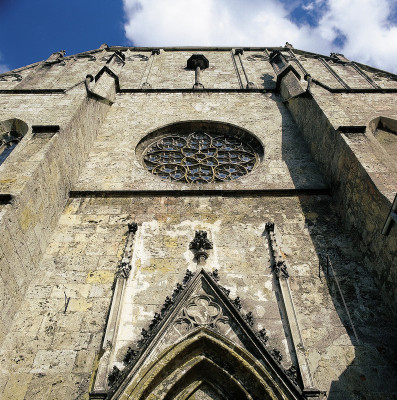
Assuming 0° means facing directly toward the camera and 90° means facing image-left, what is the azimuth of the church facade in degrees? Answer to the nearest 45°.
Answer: approximately 0°
